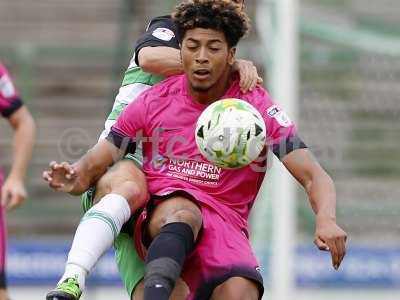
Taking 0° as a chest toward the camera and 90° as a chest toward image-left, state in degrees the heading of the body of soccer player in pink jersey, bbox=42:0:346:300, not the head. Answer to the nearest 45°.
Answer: approximately 0°
